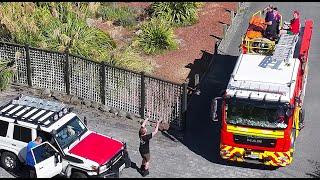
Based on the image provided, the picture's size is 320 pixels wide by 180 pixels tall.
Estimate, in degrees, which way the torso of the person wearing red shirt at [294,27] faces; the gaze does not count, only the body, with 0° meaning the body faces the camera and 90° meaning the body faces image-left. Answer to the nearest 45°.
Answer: approximately 90°

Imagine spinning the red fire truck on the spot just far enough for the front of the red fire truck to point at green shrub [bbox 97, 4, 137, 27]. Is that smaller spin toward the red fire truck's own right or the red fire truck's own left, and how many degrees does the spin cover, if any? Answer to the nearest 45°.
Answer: approximately 135° to the red fire truck's own right

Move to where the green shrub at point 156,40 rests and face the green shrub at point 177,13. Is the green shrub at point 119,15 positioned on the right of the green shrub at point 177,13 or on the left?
left

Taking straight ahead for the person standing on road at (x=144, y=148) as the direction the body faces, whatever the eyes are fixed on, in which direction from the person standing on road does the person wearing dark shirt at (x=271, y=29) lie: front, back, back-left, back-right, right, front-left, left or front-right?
front

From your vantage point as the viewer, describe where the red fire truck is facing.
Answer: facing the viewer

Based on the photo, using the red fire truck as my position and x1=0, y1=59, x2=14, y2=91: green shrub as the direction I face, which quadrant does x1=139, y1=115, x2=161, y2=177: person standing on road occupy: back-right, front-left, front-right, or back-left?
front-left

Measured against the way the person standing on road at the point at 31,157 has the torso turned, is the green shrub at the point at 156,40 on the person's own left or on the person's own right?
on the person's own left

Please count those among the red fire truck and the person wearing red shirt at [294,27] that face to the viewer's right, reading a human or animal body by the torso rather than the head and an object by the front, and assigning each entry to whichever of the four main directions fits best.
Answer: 0

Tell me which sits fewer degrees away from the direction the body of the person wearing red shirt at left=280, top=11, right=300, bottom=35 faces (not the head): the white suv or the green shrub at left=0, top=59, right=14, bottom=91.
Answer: the green shrub

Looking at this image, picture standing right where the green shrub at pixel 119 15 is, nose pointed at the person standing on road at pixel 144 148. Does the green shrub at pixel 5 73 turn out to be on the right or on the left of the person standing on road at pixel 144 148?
right

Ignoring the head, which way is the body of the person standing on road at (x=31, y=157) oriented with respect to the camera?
to the viewer's right

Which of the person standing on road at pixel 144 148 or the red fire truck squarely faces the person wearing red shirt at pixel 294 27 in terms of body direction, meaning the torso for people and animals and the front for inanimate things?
the person standing on road

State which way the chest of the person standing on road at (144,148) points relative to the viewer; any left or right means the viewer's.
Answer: facing away from the viewer and to the right of the viewer

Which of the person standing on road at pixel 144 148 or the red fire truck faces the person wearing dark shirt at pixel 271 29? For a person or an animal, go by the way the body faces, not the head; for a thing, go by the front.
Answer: the person standing on road

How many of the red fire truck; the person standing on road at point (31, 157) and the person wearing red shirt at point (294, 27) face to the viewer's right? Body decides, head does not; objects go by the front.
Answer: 1
